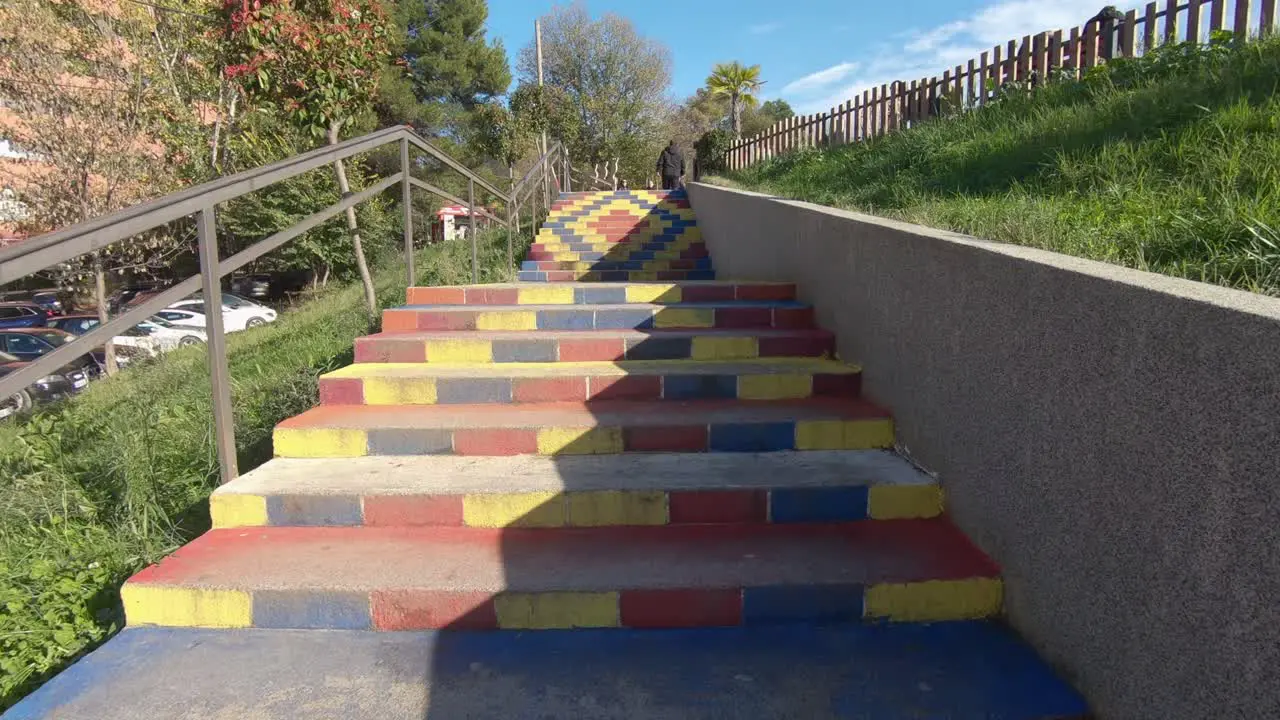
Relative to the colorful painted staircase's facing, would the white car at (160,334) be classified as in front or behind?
behind

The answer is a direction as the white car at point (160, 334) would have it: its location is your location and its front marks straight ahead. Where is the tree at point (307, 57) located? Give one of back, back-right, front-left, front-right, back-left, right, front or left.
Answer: right

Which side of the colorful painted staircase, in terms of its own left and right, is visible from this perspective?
front

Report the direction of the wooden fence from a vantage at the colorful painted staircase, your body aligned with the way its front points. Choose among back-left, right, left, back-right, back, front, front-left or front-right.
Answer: back-left

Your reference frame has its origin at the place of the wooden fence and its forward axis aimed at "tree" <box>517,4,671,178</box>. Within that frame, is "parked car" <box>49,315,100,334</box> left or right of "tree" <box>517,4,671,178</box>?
left
